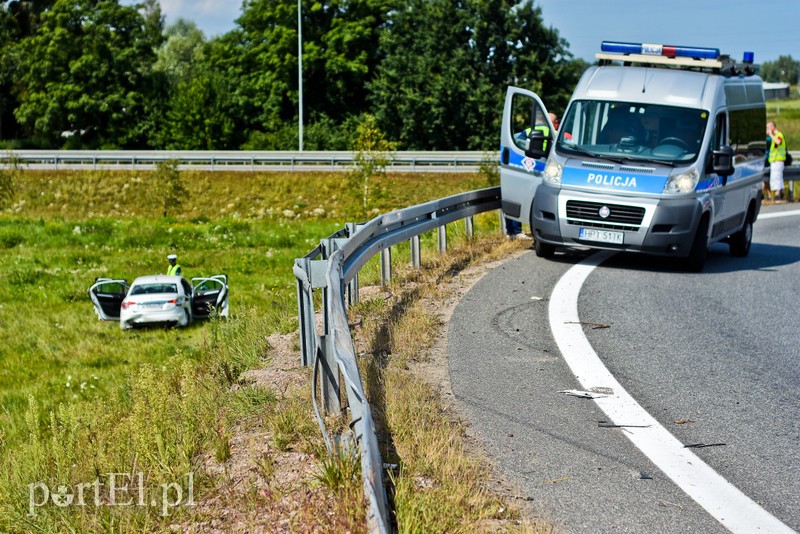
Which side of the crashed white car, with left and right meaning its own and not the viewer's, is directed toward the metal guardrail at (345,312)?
back

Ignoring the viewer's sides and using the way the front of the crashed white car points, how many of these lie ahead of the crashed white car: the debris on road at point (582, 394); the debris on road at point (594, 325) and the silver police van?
0

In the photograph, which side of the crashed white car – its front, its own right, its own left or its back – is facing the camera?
back

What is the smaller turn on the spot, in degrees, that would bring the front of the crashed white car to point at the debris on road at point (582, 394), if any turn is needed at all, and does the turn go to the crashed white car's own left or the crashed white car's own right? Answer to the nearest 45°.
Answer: approximately 180°

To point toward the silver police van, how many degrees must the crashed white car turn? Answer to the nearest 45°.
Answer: approximately 135° to its right

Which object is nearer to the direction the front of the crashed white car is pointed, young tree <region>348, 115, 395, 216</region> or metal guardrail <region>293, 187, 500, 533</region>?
the young tree
